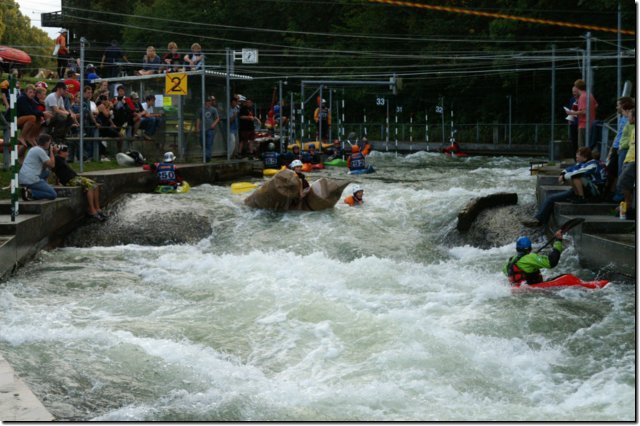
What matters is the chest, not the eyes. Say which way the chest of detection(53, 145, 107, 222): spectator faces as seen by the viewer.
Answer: to the viewer's right

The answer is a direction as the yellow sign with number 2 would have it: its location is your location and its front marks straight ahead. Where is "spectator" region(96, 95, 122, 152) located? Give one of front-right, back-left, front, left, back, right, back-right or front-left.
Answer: right

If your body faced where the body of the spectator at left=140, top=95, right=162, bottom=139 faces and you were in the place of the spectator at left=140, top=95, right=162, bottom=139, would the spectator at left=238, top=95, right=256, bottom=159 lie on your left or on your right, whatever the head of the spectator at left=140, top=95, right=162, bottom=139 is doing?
on your left

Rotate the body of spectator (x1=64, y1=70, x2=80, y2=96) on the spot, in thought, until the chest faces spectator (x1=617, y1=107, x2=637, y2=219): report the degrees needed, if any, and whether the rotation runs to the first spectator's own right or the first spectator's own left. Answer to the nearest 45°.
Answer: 0° — they already face them

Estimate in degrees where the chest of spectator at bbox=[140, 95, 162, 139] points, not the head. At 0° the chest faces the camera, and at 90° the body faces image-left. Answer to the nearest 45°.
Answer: approximately 315°

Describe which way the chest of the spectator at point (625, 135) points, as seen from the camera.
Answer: to the viewer's left

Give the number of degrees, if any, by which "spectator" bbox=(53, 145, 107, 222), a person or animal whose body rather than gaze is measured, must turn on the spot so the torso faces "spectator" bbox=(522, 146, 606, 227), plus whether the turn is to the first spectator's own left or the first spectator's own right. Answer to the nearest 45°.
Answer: approximately 45° to the first spectator's own right

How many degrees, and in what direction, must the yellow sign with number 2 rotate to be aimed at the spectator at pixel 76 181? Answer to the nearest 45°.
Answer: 0° — it already faces them

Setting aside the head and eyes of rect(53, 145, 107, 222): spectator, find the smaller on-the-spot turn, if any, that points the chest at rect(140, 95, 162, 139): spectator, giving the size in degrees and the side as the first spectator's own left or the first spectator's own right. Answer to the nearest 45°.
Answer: approximately 90° to the first spectator's own left

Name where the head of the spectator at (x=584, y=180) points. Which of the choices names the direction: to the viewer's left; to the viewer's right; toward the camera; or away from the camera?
to the viewer's left
